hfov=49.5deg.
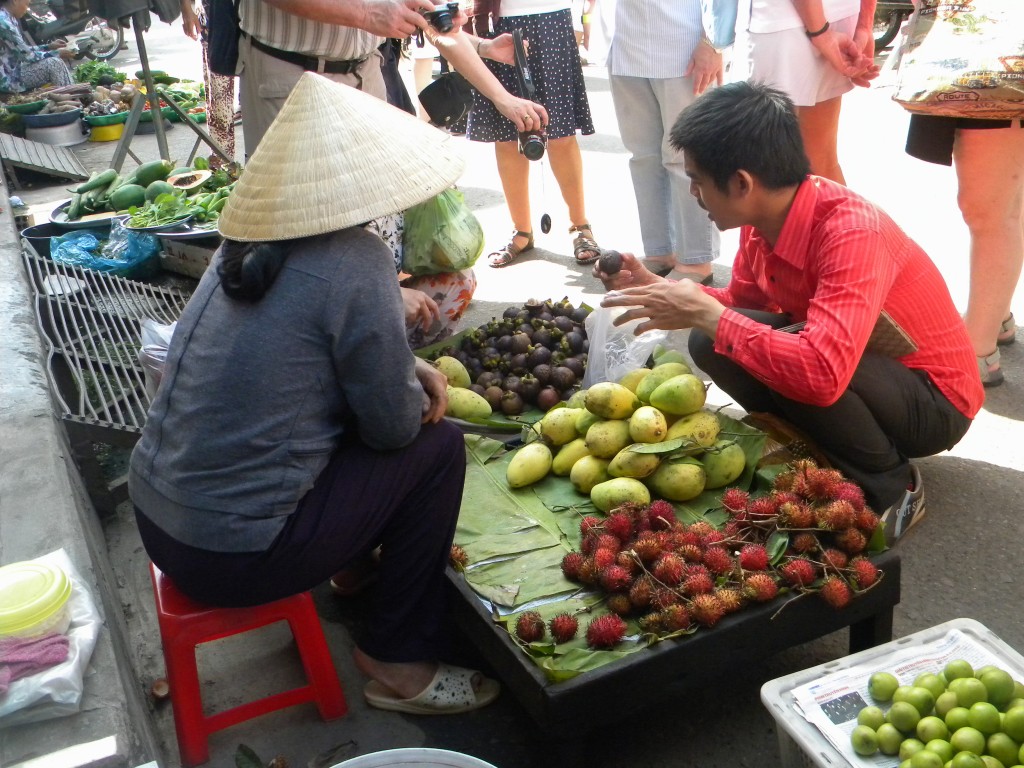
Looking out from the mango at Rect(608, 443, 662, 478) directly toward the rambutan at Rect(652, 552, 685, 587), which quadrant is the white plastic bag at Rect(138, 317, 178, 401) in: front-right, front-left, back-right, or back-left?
back-right

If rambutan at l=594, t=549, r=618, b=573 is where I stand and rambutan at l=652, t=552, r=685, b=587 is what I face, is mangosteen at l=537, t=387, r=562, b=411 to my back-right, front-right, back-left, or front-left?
back-left

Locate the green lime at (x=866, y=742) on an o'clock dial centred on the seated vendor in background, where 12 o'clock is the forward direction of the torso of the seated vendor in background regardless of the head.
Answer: The green lime is roughly at 3 o'clock from the seated vendor in background.

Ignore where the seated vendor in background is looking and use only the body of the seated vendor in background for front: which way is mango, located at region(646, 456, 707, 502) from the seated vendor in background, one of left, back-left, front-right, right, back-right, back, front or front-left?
right

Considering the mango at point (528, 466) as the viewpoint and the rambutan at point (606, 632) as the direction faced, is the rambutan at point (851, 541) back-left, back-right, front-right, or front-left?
front-left

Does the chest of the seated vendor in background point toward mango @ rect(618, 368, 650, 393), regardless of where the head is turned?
no

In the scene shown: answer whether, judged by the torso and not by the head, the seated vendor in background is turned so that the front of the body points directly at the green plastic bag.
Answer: no

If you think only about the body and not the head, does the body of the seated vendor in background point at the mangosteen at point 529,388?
no
